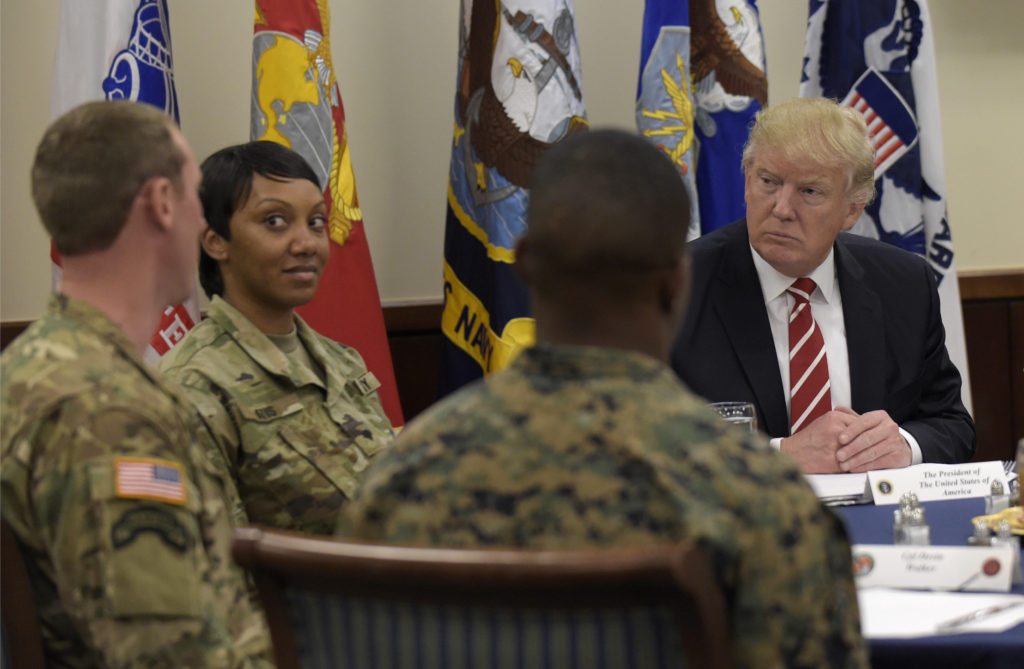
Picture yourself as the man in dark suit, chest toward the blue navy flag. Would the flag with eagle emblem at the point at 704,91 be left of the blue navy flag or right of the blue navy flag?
right

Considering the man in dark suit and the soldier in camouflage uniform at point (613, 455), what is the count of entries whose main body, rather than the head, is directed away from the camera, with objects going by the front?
1

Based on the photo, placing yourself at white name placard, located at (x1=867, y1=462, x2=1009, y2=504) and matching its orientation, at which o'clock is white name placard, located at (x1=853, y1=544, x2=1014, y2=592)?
white name placard, located at (x1=853, y1=544, x2=1014, y2=592) is roughly at 12 o'clock from white name placard, located at (x1=867, y1=462, x2=1009, y2=504).

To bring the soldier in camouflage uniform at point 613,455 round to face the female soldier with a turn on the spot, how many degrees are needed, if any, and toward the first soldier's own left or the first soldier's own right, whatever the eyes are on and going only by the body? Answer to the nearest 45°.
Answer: approximately 45° to the first soldier's own left

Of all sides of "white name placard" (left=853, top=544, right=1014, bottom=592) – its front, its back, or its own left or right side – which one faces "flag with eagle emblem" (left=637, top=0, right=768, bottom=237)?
back

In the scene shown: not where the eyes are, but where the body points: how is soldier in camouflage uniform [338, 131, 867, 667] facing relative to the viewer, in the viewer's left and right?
facing away from the viewer

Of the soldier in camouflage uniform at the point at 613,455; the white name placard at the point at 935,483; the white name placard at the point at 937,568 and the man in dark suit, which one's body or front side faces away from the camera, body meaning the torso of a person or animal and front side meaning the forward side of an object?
the soldier in camouflage uniform

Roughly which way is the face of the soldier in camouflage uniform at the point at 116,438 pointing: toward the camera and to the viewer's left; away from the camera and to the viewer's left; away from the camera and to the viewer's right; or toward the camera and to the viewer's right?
away from the camera and to the viewer's right

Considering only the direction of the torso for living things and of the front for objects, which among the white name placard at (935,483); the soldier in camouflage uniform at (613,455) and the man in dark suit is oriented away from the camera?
the soldier in camouflage uniform

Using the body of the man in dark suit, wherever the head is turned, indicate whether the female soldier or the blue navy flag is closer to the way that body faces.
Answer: the female soldier

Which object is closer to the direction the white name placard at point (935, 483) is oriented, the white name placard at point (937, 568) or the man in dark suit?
the white name placard

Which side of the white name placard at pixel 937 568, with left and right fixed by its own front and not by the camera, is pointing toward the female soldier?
right

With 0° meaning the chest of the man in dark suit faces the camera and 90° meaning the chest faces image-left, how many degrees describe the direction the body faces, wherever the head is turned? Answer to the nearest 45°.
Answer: approximately 45°

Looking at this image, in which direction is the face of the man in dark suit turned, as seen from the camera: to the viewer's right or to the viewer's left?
to the viewer's left

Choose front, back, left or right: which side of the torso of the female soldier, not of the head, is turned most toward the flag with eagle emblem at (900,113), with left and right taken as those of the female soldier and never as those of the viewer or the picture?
left
